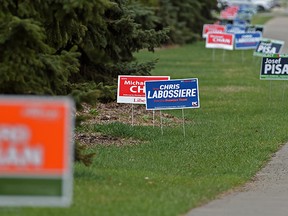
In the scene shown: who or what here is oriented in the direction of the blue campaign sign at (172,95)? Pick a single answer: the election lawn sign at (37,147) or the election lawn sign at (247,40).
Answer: the election lawn sign at (247,40)

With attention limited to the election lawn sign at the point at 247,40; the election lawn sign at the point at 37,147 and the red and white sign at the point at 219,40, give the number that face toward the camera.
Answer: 3

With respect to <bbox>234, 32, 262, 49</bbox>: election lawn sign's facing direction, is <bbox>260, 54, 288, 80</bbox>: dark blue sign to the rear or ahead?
ahead

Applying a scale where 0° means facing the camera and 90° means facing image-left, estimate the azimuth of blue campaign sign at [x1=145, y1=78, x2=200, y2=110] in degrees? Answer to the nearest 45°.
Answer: approximately 0°

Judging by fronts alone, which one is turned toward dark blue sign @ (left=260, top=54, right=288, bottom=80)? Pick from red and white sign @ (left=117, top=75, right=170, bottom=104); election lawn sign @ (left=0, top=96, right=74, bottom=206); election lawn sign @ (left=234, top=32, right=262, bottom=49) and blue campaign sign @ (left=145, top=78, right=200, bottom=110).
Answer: election lawn sign @ (left=234, top=32, right=262, bottom=49)

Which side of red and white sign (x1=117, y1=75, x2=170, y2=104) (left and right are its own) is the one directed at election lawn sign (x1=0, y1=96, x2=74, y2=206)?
front

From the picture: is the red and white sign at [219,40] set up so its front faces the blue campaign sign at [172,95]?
yes

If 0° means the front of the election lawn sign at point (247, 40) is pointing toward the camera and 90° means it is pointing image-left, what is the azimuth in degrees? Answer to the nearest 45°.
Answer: approximately 0°

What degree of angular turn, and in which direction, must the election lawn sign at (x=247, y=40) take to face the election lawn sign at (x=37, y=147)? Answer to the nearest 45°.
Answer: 0° — it already faces it
